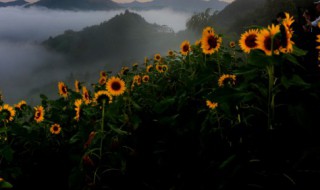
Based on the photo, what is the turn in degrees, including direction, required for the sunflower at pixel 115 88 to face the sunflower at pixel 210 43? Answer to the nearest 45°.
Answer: approximately 90° to its left

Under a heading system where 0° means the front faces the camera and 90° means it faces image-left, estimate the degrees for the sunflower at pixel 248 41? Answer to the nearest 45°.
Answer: approximately 0°

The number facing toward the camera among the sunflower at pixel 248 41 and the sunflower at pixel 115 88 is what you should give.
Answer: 2

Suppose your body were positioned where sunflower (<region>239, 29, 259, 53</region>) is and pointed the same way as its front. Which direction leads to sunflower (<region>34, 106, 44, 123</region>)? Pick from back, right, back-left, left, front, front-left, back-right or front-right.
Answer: right

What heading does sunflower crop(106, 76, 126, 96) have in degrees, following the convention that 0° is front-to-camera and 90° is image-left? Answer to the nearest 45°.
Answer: approximately 0°

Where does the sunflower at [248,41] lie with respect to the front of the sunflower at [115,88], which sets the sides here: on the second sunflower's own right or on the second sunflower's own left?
on the second sunflower's own left

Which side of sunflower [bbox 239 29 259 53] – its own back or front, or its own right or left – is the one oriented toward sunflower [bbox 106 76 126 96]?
right
